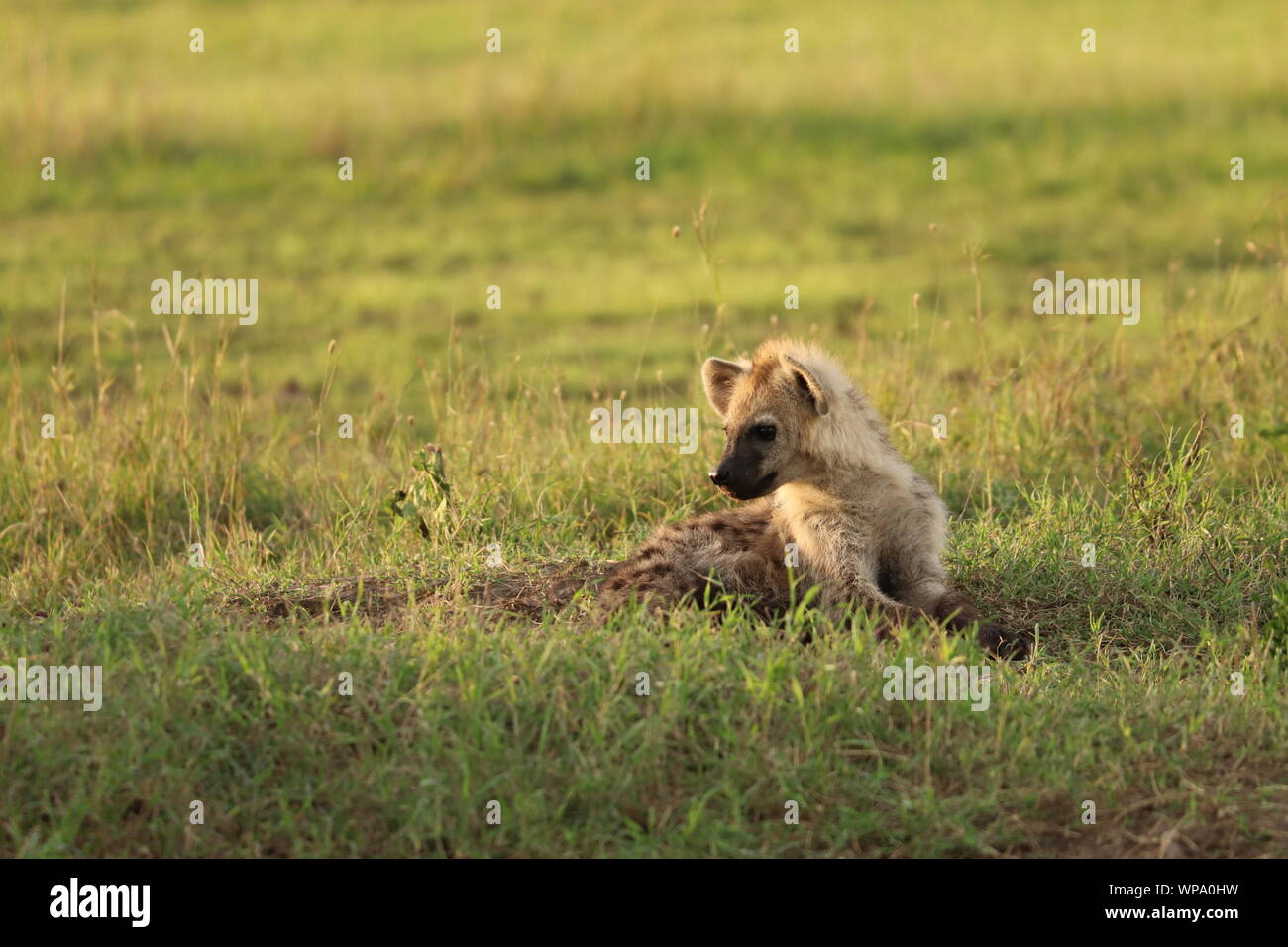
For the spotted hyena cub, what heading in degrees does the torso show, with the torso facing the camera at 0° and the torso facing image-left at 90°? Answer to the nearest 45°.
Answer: approximately 315°
